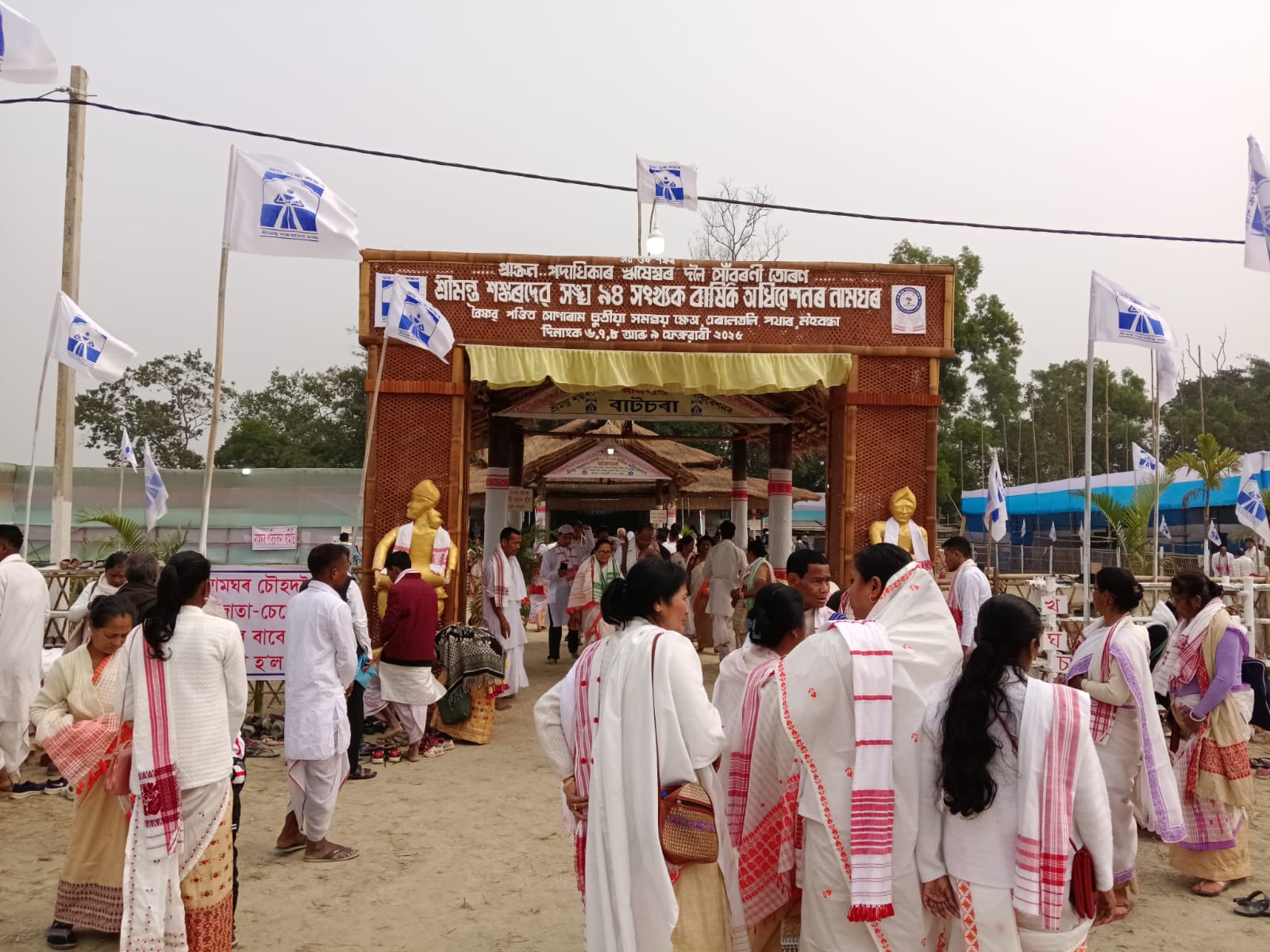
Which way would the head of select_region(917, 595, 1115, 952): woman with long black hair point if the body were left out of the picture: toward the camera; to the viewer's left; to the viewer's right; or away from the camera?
away from the camera

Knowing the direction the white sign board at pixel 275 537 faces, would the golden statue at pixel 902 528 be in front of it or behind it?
in front

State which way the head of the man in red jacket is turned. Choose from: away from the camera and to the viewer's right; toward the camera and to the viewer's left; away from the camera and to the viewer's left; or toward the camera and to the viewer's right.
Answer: away from the camera and to the viewer's left

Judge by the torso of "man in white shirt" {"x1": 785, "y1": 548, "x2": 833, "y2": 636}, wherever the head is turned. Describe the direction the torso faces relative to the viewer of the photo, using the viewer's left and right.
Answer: facing the viewer and to the right of the viewer

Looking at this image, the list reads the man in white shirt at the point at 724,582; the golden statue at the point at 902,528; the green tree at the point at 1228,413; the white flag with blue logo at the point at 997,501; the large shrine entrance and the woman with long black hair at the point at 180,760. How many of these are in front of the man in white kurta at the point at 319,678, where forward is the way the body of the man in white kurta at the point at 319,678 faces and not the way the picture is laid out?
5

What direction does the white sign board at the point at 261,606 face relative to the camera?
toward the camera

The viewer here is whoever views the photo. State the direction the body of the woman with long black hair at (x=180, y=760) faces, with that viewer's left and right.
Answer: facing away from the viewer

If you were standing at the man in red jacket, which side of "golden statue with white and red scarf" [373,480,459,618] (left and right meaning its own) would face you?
front

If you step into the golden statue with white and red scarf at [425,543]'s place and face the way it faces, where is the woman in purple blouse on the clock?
The woman in purple blouse is roughly at 11 o'clock from the golden statue with white and red scarf.

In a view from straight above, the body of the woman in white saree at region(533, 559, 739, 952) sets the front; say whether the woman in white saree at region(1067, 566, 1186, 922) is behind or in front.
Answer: in front

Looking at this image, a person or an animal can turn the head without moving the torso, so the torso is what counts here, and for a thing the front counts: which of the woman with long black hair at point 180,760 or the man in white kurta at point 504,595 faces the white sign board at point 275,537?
the woman with long black hair

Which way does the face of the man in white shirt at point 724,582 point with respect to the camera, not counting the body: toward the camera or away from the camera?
away from the camera

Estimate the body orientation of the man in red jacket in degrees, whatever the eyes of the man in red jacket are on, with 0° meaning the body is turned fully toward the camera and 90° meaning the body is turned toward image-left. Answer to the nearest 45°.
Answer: approximately 135°

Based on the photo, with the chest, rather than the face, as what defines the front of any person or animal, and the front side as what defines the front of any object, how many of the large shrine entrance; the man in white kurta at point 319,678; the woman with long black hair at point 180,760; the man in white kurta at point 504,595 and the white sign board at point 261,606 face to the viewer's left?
0
